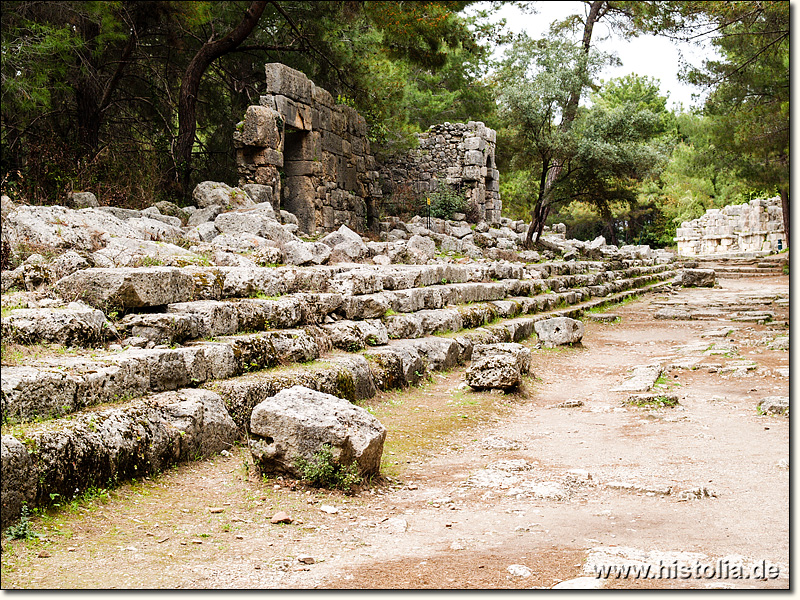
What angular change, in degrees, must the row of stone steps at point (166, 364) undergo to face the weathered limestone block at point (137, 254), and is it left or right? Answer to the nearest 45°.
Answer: approximately 135° to its left

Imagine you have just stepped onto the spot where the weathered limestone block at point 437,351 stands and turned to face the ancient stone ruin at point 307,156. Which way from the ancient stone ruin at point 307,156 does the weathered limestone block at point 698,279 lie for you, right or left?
right

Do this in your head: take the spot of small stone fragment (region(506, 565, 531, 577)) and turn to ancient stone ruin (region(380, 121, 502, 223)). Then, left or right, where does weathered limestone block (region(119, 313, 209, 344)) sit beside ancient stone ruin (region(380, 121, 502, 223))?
left

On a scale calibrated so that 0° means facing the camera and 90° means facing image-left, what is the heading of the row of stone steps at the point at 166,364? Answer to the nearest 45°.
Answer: approximately 315°

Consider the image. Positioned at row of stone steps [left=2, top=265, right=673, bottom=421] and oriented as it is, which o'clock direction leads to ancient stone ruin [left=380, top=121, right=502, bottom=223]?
The ancient stone ruin is roughly at 8 o'clock from the row of stone steps.

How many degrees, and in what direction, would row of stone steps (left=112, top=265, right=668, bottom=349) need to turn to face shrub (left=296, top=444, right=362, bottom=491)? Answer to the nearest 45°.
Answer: approximately 45° to its right

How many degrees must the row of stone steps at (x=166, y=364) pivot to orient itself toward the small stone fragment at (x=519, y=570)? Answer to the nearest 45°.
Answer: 0° — it already faces it

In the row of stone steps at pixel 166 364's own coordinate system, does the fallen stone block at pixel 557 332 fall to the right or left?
on its left

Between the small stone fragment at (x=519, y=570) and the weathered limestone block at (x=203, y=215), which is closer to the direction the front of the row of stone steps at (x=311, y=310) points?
the small stone fragment
